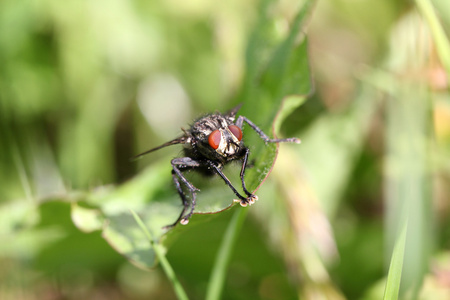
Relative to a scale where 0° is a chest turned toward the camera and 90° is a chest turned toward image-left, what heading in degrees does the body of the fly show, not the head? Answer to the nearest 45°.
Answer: approximately 315°
